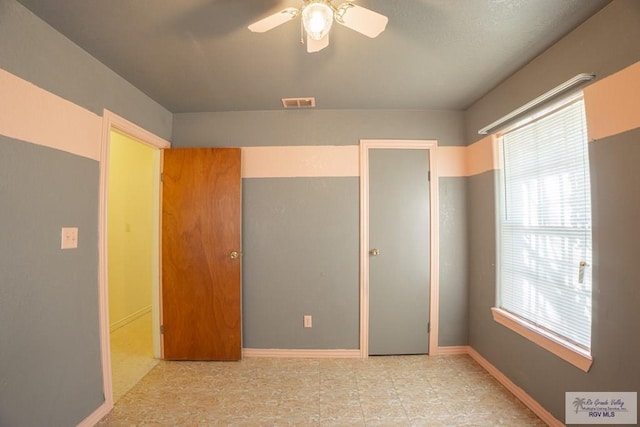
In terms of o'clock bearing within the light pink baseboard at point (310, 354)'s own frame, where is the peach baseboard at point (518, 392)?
the peach baseboard at point (518, 392) is roughly at 10 o'clock from the light pink baseboard at point (310, 354).

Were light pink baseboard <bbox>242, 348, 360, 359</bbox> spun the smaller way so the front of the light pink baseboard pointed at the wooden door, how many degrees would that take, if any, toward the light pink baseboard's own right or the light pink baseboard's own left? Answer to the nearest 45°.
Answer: approximately 90° to the light pink baseboard's own right

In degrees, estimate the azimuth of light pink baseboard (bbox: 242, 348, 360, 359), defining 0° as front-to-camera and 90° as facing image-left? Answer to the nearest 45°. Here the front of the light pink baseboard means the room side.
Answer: approximately 0°

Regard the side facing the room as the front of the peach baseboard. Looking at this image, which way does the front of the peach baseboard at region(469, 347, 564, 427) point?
to the viewer's left
